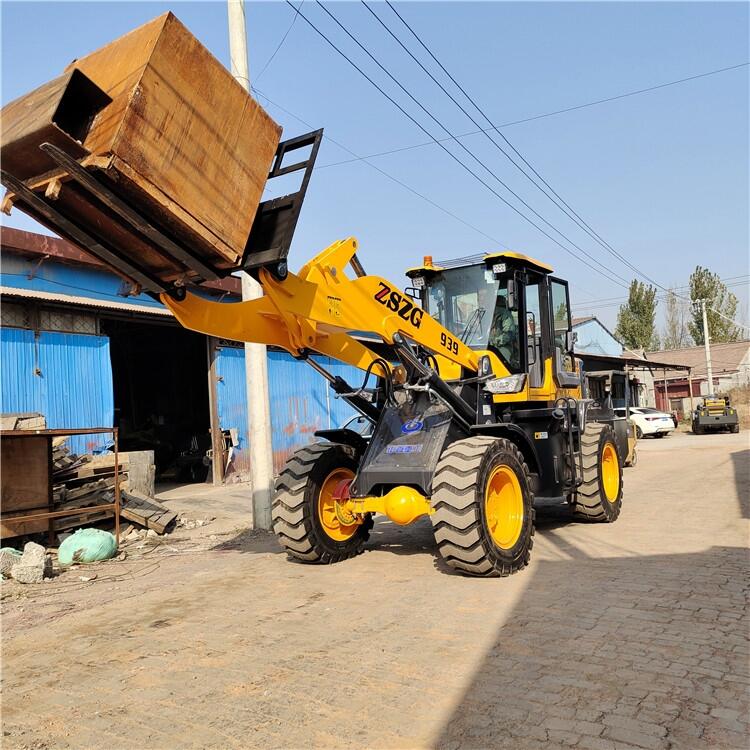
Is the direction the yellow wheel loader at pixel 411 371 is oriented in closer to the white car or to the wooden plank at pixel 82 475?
the wooden plank

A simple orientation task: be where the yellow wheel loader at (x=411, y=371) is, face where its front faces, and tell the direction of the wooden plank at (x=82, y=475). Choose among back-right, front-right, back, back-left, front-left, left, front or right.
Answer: right

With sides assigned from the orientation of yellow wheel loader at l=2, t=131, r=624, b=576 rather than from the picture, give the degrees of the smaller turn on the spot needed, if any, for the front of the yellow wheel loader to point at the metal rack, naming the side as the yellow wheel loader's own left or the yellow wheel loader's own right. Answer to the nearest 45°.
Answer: approximately 90° to the yellow wheel loader's own right

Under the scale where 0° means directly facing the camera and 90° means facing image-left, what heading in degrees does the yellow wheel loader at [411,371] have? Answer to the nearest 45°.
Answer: approximately 45°

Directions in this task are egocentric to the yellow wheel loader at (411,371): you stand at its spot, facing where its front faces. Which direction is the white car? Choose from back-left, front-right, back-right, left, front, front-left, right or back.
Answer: back

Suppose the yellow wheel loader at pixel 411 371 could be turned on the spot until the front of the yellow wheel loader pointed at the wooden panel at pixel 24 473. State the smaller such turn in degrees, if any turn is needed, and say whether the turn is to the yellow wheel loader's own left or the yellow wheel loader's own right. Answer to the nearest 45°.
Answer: approximately 90° to the yellow wheel loader's own right

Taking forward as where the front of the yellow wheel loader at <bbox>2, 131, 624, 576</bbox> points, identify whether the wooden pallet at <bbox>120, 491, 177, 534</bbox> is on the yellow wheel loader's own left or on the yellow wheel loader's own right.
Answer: on the yellow wheel loader's own right
